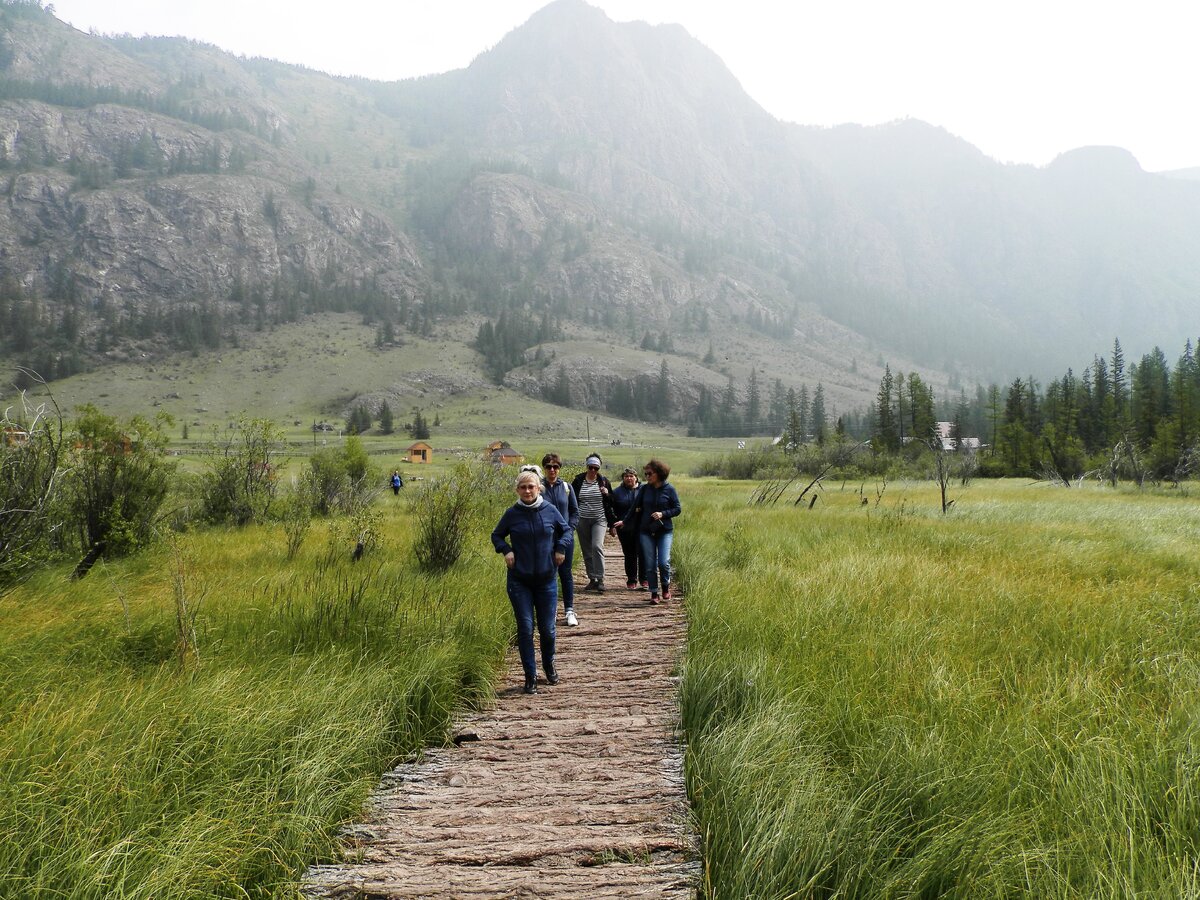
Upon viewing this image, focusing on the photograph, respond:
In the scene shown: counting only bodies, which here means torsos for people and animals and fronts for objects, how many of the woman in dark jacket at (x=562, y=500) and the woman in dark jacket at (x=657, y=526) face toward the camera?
2

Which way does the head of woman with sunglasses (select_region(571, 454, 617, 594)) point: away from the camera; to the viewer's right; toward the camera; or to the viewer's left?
toward the camera

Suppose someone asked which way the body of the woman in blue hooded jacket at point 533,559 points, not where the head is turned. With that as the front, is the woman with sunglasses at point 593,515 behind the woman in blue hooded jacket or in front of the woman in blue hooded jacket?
behind

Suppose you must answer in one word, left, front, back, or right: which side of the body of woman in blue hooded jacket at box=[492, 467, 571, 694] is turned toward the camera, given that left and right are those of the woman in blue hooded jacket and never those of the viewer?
front

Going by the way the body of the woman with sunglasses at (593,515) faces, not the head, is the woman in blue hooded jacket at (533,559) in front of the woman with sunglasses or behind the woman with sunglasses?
in front

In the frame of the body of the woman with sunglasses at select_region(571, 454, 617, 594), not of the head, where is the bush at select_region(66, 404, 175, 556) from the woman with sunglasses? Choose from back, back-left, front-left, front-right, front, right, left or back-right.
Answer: right

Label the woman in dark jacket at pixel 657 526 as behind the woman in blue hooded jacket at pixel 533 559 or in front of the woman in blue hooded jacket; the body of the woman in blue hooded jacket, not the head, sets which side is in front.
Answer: behind

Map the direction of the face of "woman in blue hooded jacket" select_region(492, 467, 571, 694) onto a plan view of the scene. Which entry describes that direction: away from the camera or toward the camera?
toward the camera

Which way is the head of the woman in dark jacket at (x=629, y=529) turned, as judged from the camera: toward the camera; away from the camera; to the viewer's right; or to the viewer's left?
toward the camera

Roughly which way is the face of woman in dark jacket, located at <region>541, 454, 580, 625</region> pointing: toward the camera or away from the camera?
toward the camera

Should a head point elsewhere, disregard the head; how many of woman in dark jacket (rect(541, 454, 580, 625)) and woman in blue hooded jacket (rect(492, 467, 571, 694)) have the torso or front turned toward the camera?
2
